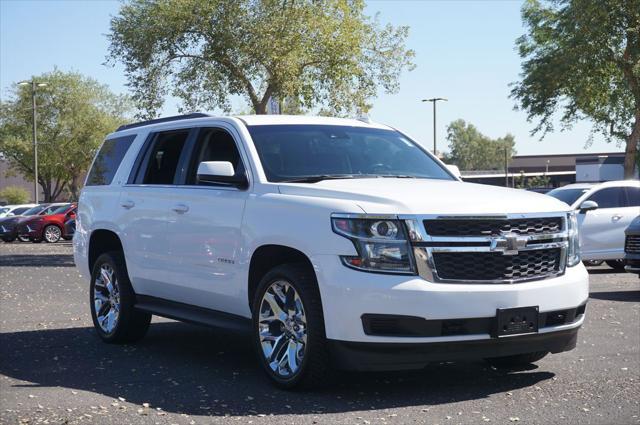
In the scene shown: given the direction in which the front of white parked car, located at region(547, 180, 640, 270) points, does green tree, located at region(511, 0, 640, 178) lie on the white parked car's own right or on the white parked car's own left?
on the white parked car's own right

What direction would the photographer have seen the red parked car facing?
facing the viewer and to the left of the viewer

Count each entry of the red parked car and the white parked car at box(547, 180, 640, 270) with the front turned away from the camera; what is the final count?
0

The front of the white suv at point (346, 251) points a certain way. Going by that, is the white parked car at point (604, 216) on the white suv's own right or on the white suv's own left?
on the white suv's own left

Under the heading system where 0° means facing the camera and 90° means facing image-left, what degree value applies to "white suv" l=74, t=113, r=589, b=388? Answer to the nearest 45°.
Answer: approximately 315°

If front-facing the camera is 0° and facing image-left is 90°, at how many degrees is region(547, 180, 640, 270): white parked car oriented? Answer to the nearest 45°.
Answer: approximately 45°

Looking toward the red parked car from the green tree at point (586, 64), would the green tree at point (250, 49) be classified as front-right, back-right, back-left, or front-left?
front-left

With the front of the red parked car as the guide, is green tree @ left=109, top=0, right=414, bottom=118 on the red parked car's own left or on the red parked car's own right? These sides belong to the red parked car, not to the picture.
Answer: on the red parked car's own left

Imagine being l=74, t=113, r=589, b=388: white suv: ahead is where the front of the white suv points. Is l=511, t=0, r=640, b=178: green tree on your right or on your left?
on your left

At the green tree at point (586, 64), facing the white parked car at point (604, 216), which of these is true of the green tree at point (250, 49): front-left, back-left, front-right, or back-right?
front-right
